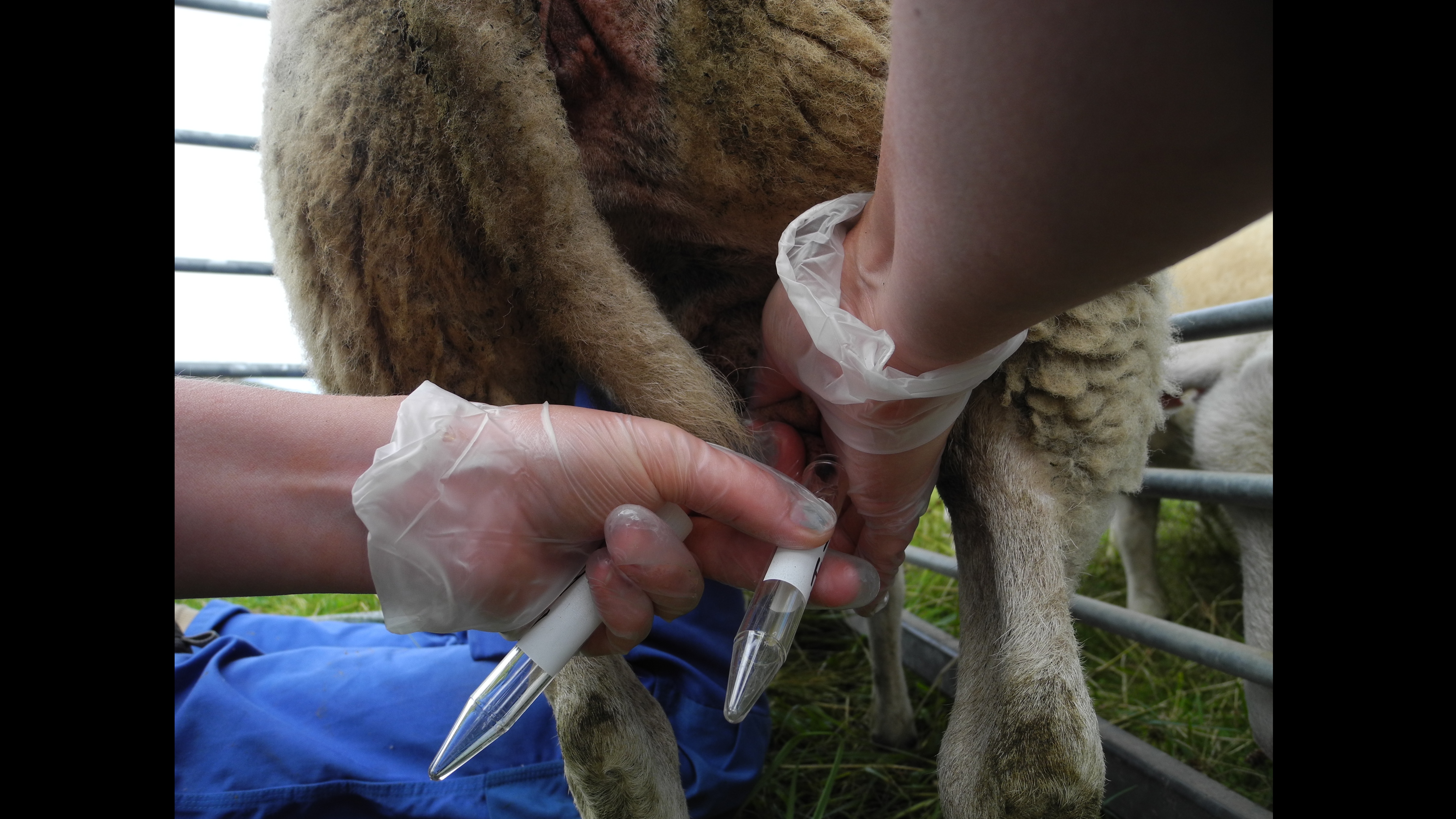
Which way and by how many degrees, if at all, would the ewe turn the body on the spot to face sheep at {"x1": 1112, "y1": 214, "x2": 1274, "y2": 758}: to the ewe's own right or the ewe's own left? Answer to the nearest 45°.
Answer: approximately 45° to the ewe's own right

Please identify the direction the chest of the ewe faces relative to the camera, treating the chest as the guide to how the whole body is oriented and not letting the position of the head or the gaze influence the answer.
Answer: away from the camera
